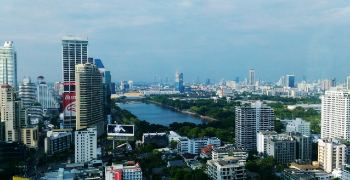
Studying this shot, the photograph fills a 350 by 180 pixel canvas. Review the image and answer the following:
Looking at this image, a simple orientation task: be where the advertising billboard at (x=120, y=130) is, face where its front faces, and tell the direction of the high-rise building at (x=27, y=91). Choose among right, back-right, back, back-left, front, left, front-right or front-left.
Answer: back-right

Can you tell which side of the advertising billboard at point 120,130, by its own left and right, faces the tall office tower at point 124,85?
back

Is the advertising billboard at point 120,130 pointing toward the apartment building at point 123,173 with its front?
yes

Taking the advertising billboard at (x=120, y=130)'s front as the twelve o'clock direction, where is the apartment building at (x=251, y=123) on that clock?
The apartment building is roughly at 10 o'clock from the advertising billboard.

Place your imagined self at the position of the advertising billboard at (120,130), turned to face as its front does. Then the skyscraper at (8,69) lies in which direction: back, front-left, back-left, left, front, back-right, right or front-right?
back-right

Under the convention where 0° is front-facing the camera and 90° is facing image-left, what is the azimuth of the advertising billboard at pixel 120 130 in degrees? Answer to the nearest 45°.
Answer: approximately 0°

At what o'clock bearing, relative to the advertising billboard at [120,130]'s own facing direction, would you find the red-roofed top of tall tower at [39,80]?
The red-roofed top of tall tower is roughly at 5 o'clock from the advertising billboard.

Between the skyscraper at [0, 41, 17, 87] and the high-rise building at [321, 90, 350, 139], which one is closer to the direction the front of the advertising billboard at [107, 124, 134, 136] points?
the high-rise building
